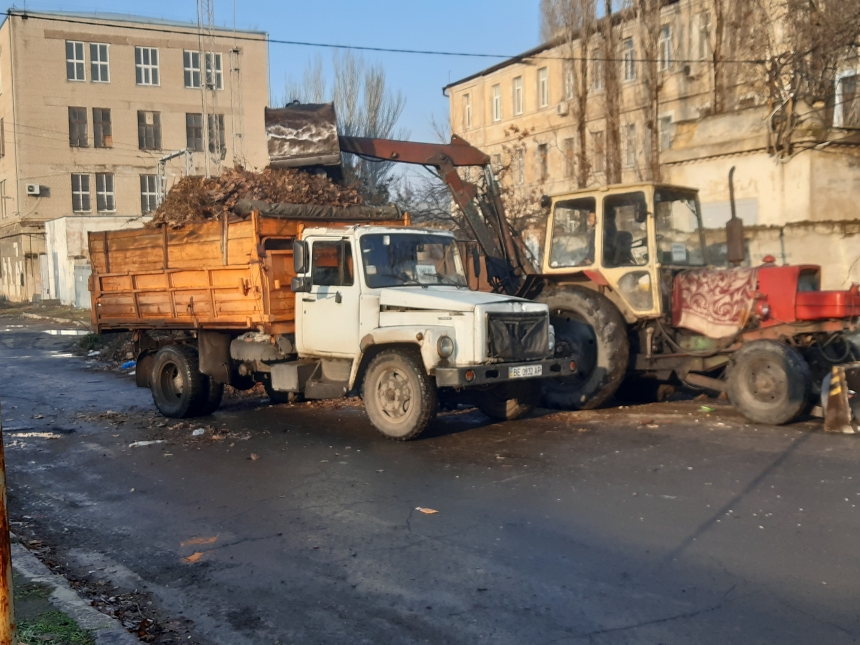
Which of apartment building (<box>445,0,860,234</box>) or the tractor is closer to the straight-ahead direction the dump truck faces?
the tractor

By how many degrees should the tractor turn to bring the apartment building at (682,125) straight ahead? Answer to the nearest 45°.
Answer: approximately 135° to its left

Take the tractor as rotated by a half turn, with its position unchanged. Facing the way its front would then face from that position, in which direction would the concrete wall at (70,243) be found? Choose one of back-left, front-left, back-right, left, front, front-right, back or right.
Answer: front

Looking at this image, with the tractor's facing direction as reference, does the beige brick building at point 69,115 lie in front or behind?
behind

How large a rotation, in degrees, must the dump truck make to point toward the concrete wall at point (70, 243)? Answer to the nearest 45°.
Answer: approximately 135° to its left

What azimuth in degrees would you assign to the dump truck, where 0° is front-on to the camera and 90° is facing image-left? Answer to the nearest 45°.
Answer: approximately 315°

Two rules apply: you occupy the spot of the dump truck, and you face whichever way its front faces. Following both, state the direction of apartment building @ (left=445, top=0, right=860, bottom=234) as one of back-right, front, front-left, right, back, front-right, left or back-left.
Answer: left

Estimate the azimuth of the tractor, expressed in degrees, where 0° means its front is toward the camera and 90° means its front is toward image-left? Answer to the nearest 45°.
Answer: approximately 315°

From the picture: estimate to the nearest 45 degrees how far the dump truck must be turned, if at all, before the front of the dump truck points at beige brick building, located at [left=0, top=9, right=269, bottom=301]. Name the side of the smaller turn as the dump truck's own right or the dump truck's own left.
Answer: approximately 135° to the dump truck's own left
